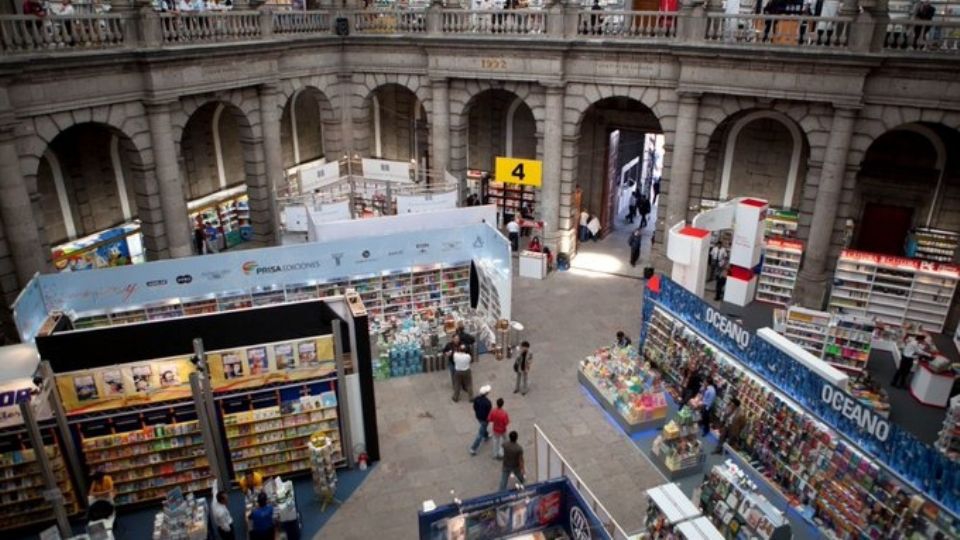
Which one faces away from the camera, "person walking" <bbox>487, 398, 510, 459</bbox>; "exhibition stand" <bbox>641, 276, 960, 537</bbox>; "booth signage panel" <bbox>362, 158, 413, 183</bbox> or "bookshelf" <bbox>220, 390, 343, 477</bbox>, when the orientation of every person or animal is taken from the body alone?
the person walking

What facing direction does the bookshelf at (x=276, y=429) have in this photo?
toward the camera

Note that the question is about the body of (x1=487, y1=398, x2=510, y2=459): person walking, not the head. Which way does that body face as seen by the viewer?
away from the camera

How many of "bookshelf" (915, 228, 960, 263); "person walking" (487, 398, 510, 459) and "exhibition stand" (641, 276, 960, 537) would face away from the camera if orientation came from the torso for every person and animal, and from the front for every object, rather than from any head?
1

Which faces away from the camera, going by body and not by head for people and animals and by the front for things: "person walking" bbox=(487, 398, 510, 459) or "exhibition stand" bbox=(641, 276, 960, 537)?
the person walking

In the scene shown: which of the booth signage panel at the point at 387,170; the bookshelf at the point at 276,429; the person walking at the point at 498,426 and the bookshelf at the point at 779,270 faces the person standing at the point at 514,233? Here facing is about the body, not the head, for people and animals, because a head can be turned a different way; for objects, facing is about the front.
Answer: the person walking at the point at 498,426

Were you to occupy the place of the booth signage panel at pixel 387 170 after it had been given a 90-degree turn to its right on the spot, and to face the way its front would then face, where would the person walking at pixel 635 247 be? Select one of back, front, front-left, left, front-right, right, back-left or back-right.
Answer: back

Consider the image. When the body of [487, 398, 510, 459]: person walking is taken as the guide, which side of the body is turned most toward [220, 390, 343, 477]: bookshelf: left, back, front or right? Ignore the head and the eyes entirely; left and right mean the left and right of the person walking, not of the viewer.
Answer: left

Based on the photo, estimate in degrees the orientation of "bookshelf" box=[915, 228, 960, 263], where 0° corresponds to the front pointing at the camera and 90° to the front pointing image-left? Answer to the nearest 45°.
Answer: approximately 45°

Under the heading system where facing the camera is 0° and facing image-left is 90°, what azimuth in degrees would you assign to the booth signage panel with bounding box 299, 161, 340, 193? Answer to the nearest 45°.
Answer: approximately 315°

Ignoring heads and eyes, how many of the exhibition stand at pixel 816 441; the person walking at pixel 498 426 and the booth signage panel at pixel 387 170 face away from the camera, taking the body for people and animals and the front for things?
1

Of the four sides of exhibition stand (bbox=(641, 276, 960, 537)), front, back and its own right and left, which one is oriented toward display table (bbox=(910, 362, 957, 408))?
back

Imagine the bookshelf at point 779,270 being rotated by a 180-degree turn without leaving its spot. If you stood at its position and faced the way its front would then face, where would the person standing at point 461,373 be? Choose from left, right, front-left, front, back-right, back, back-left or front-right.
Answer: back-left

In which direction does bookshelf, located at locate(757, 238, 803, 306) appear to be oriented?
toward the camera
